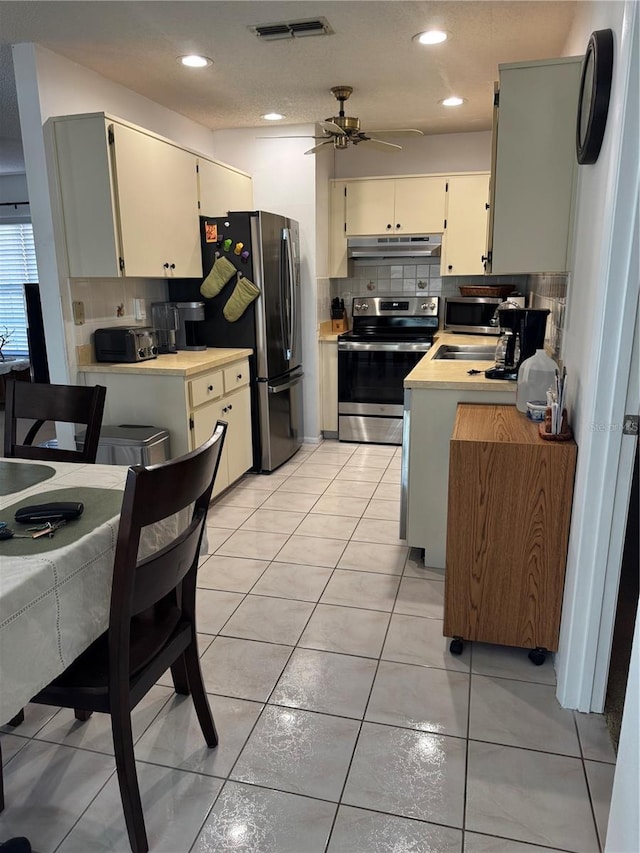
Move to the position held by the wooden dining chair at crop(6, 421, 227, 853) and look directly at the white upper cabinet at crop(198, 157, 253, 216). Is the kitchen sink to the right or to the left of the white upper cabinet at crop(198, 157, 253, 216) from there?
right

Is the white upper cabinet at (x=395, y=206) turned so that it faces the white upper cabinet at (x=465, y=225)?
no

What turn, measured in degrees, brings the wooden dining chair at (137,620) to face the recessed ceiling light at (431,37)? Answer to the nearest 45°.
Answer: approximately 90° to its right

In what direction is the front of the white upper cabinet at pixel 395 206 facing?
toward the camera

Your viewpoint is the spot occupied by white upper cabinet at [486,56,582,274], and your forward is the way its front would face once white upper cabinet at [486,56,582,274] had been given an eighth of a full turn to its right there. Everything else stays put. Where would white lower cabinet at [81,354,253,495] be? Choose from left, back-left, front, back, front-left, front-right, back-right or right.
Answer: front-left

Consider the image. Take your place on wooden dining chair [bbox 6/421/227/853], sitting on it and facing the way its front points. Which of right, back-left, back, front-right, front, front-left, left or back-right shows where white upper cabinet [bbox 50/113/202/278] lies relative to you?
front-right

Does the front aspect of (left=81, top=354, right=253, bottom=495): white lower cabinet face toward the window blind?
no

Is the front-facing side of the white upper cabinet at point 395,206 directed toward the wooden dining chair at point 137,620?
yes

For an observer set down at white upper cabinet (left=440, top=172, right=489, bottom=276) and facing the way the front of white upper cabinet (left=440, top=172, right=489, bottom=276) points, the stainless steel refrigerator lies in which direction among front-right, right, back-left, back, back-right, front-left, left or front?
front-right

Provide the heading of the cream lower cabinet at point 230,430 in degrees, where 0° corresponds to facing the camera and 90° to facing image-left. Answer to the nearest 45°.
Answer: approximately 315°

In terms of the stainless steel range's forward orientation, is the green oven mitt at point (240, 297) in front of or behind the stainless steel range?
in front

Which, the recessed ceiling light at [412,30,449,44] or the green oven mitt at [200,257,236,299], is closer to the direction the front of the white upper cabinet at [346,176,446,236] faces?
the recessed ceiling light

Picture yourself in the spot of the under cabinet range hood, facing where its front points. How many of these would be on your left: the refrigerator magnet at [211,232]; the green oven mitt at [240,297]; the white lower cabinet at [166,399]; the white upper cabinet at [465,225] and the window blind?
1

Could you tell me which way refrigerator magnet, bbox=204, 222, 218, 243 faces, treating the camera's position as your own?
facing the viewer

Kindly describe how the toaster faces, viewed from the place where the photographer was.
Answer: facing the viewer and to the right of the viewer

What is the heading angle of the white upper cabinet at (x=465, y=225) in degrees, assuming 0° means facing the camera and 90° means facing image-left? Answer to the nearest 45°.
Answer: approximately 0°

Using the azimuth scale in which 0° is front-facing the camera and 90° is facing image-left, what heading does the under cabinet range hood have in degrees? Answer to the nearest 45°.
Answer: approximately 0°

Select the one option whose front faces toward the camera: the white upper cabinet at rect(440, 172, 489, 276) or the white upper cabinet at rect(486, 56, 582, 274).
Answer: the white upper cabinet at rect(440, 172, 489, 276)

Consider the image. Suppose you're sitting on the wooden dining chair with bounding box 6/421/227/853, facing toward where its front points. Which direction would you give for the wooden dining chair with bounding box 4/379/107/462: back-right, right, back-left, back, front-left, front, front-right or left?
front-right

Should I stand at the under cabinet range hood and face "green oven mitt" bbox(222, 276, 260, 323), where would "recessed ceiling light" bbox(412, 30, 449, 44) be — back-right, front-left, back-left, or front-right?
front-left
